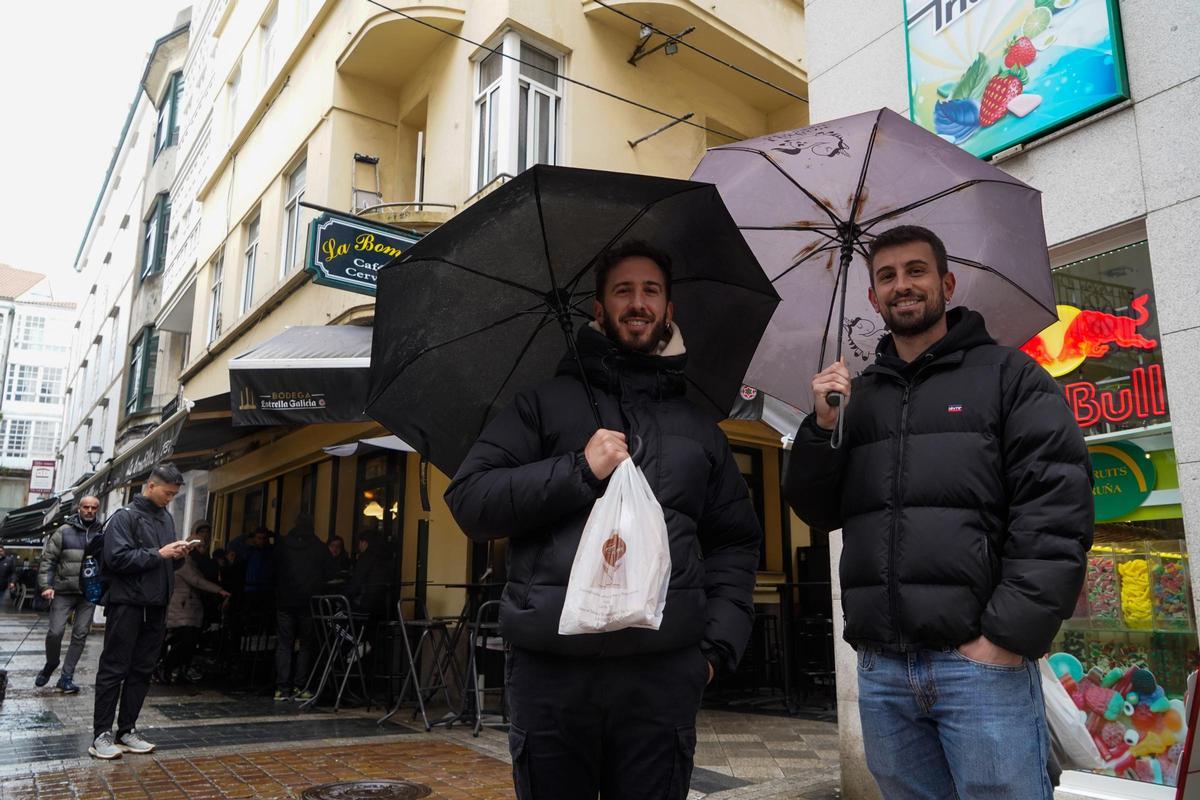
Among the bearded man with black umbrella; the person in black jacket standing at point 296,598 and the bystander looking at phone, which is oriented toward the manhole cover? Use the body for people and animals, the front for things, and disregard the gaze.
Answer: the bystander looking at phone

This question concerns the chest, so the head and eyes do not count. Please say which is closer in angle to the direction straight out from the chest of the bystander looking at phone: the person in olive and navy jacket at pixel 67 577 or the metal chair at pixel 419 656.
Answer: the metal chair

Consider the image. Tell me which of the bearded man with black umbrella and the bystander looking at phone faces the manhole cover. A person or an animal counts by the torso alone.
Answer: the bystander looking at phone

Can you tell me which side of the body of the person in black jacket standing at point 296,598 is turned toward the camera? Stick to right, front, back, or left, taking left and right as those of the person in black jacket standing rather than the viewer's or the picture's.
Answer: back

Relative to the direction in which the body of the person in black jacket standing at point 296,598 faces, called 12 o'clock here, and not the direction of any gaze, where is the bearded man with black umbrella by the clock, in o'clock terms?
The bearded man with black umbrella is roughly at 6 o'clock from the person in black jacket standing.

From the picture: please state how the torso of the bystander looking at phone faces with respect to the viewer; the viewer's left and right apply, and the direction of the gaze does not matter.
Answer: facing the viewer and to the right of the viewer

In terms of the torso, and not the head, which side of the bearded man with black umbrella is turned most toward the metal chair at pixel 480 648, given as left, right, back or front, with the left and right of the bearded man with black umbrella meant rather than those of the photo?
back

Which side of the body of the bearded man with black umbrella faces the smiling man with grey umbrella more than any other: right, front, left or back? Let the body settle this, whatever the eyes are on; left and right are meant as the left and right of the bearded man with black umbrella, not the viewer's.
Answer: left

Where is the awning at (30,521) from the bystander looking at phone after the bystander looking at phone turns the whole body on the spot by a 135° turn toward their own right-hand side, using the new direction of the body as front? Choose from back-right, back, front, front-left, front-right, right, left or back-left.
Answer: right

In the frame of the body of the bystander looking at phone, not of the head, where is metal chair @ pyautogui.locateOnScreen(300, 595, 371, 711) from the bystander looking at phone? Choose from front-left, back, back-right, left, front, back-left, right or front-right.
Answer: left

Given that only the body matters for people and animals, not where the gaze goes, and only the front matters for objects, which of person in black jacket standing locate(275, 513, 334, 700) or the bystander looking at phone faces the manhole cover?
the bystander looking at phone

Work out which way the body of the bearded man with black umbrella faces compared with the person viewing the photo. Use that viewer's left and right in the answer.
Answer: facing the viewer

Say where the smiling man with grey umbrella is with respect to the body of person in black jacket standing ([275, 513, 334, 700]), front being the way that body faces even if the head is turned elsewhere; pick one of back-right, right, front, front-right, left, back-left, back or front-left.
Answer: back
